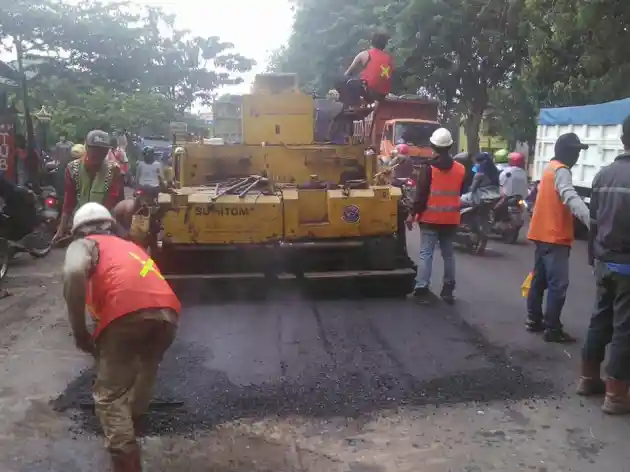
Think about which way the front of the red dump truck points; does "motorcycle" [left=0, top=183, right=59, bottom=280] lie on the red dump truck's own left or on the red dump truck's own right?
on the red dump truck's own right

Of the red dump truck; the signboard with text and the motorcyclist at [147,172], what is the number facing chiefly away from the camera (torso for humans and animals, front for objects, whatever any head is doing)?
1

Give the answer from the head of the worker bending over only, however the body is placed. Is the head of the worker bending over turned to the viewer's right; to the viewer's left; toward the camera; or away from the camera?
away from the camera

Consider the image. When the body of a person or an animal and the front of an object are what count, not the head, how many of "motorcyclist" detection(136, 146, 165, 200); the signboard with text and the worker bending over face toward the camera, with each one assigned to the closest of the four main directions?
1

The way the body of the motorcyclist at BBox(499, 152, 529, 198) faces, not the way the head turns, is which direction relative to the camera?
away from the camera

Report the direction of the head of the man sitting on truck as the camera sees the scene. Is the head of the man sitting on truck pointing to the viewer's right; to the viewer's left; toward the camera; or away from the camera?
away from the camera

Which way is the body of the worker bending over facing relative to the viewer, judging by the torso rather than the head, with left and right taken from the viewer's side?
facing away from the viewer and to the left of the viewer
